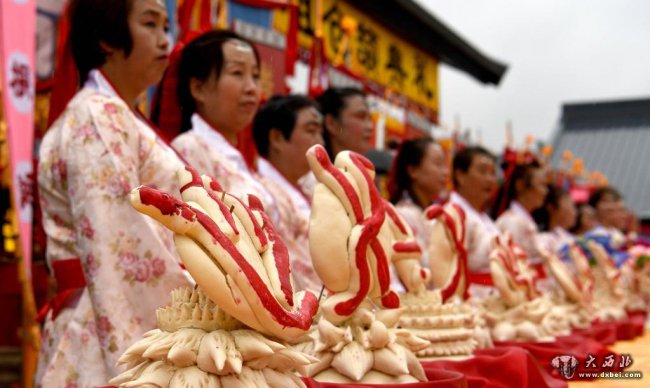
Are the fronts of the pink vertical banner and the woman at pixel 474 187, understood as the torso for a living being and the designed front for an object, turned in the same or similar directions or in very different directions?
same or similar directions

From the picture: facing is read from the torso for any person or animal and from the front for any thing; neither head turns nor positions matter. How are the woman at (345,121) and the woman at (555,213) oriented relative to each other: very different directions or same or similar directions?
same or similar directions

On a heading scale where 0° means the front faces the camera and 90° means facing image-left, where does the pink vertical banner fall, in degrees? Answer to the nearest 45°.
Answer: approximately 0°

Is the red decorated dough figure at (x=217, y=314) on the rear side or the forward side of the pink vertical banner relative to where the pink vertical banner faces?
on the forward side

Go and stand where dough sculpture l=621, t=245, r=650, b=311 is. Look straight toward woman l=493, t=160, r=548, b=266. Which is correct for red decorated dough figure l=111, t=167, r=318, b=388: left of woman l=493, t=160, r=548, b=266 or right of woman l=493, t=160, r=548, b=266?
left

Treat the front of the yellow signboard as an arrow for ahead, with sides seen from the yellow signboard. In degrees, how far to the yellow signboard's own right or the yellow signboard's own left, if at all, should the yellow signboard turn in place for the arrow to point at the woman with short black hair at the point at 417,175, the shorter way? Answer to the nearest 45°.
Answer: approximately 45° to the yellow signboard's own right

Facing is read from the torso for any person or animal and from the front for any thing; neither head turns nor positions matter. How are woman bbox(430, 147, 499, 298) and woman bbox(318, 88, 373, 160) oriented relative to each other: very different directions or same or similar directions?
same or similar directions

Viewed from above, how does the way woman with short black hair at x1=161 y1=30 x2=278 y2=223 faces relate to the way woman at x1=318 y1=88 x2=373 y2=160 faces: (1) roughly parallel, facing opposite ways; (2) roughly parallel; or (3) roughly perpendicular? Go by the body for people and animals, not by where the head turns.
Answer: roughly parallel

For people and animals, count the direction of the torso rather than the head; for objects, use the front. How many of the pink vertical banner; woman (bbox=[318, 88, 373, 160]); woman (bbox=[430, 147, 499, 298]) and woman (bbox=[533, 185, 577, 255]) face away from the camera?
0

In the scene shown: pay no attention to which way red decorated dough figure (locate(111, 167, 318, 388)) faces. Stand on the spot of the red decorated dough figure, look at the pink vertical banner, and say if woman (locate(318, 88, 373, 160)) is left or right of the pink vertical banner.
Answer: right
